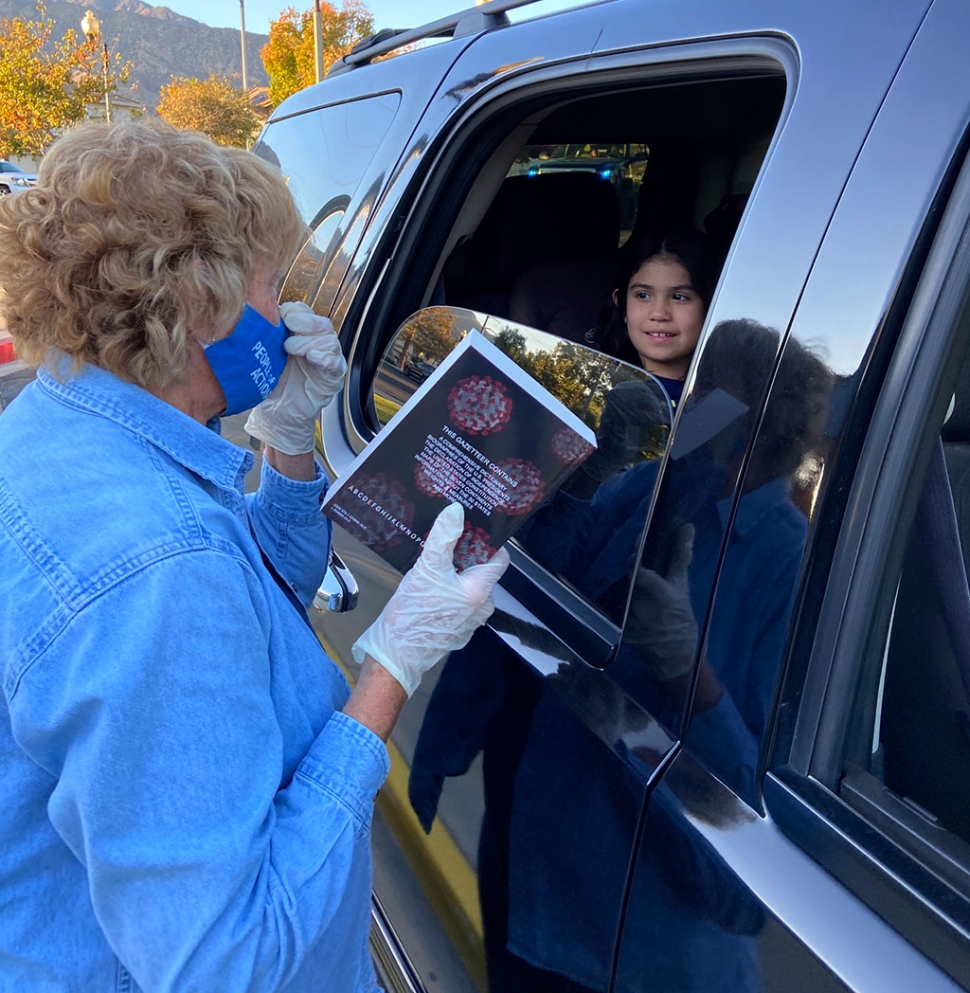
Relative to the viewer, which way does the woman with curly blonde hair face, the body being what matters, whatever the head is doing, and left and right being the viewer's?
facing away from the viewer and to the right of the viewer

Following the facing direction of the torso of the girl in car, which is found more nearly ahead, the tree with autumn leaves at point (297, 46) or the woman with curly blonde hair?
the woman with curly blonde hair

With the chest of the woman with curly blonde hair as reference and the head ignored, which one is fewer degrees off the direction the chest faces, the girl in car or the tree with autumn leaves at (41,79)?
the girl in car

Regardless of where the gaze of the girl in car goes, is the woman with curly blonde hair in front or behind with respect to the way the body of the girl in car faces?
in front
